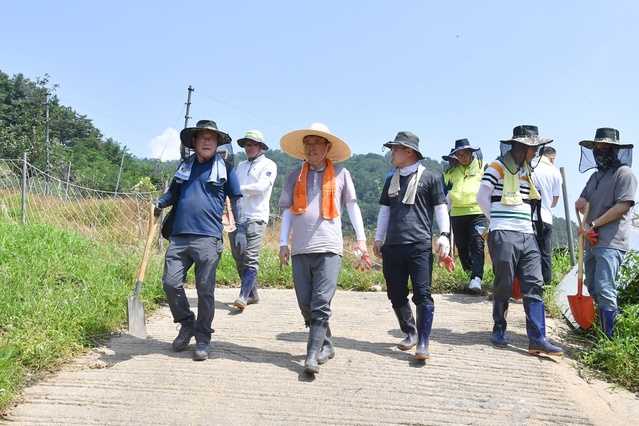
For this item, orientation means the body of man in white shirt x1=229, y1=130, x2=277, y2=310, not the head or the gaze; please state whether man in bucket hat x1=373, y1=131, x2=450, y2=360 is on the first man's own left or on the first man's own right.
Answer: on the first man's own left

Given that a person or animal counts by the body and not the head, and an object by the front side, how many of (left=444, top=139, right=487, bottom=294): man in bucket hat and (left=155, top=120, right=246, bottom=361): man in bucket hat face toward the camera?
2

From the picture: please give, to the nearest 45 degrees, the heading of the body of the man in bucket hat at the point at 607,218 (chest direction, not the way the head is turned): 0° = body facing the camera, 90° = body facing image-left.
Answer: approximately 45°

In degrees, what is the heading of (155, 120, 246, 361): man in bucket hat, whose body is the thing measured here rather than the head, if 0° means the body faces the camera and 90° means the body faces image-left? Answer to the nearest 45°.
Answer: approximately 0°

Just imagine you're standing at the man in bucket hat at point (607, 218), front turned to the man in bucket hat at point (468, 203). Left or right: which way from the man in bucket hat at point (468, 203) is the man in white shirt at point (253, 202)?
left

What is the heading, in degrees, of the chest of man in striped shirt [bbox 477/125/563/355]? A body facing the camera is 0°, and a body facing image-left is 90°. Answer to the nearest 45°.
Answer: approximately 315°

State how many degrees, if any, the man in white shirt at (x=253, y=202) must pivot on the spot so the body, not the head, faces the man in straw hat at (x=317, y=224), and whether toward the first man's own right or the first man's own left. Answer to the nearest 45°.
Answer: approximately 45° to the first man's own left

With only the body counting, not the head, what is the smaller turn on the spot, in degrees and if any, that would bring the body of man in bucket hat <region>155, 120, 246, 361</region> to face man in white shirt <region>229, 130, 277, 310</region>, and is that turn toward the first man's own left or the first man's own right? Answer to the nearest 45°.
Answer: approximately 180°
